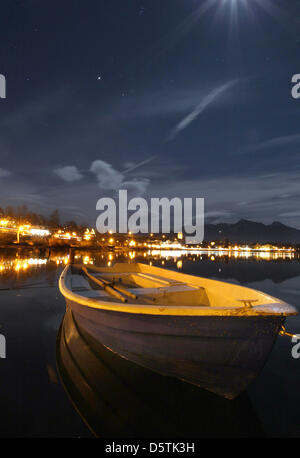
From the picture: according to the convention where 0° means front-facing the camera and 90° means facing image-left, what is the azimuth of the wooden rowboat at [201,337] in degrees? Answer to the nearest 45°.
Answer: approximately 315°
